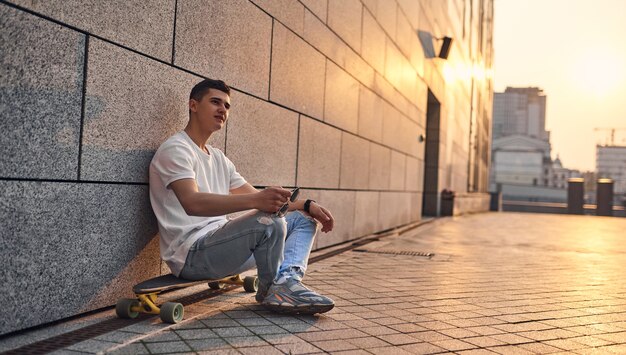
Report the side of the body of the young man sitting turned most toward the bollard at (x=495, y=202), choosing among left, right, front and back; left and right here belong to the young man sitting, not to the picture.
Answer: left

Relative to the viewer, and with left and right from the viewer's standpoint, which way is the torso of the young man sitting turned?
facing the viewer and to the right of the viewer

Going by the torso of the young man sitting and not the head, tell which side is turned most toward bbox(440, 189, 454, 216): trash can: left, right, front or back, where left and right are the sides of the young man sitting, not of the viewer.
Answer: left

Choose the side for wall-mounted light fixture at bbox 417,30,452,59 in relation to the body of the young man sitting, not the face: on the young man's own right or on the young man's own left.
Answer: on the young man's own left

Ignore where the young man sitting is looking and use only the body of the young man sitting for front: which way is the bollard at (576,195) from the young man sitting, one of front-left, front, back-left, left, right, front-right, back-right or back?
left
